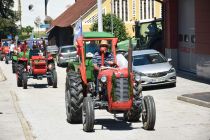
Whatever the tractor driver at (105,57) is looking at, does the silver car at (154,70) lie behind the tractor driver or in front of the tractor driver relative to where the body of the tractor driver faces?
behind

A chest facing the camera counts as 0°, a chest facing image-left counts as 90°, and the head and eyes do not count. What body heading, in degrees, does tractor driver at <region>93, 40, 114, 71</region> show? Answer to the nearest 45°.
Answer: approximately 0°

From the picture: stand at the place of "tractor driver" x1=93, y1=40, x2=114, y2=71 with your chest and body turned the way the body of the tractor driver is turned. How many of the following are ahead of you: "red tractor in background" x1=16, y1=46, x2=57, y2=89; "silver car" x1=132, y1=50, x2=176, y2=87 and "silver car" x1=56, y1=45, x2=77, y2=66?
0

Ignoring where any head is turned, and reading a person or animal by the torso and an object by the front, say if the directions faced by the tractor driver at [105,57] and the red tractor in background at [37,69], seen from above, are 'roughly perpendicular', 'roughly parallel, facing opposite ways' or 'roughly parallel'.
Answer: roughly parallel

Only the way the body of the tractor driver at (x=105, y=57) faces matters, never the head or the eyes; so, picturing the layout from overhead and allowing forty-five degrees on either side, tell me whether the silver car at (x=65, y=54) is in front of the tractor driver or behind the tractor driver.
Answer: behind

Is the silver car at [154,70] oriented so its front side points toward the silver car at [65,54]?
no

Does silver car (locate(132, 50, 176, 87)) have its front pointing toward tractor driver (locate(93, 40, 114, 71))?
no

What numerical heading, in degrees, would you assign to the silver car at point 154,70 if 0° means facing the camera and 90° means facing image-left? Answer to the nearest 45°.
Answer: approximately 315°

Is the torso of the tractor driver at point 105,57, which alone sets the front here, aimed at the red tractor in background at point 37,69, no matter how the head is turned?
no

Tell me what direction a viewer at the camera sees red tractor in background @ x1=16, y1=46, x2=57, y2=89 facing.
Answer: facing the viewer

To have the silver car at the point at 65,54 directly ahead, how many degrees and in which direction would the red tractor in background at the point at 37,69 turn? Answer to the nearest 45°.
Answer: approximately 180°
